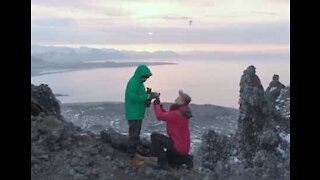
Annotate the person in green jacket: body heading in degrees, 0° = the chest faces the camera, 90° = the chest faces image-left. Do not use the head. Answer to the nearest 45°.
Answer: approximately 270°

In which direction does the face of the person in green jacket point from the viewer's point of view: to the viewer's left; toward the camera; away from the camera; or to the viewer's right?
to the viewer's right

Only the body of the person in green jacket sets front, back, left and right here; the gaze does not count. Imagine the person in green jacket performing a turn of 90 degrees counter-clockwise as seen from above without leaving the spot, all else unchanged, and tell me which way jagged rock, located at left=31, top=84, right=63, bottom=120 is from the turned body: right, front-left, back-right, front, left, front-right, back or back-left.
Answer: front-left
